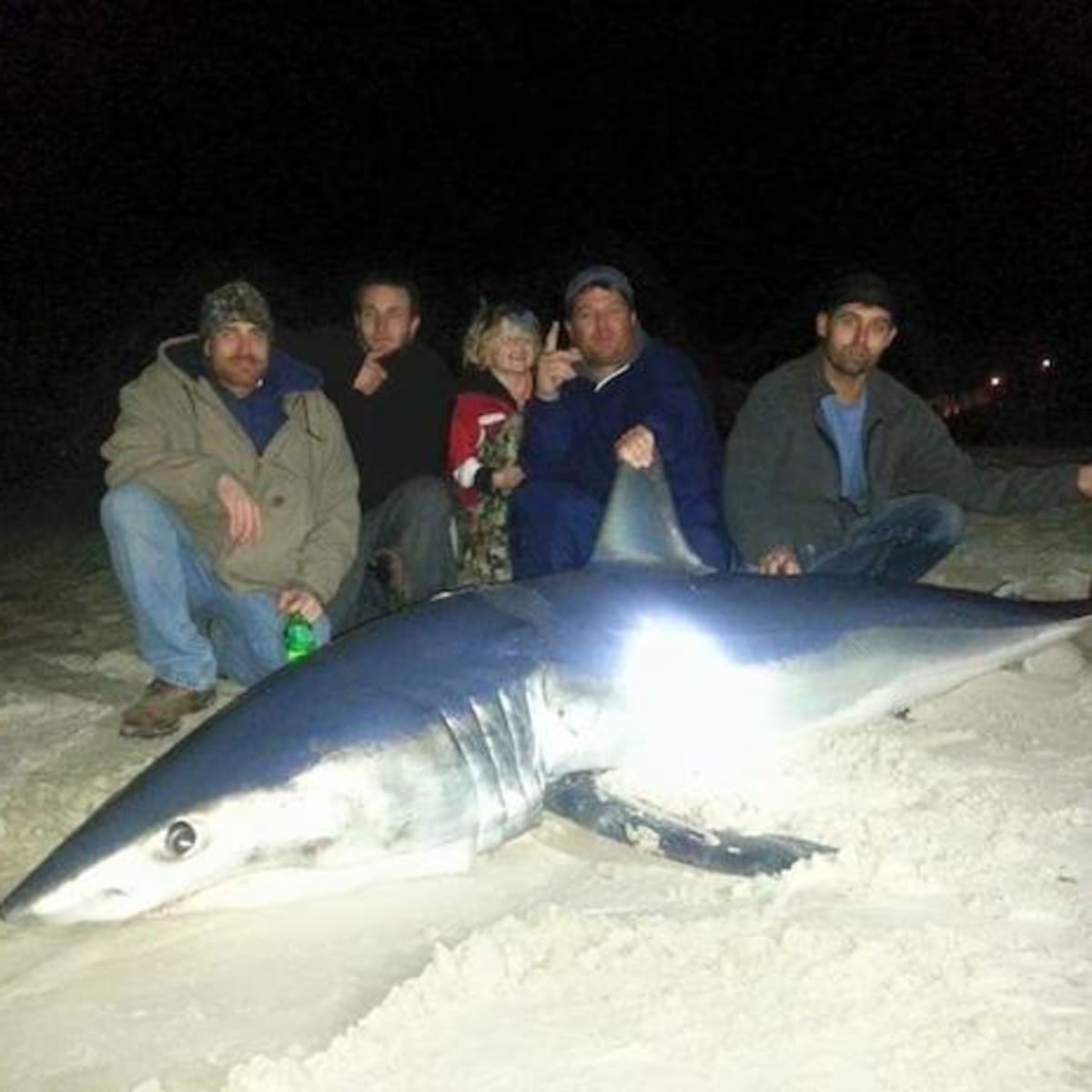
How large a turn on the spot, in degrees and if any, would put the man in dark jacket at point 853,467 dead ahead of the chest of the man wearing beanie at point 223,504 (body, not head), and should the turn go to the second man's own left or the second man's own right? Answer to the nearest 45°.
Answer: approximately 90° to the second man's own left

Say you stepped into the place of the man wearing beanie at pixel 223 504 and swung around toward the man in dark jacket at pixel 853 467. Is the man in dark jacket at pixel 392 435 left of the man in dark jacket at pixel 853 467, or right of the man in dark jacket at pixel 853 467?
left

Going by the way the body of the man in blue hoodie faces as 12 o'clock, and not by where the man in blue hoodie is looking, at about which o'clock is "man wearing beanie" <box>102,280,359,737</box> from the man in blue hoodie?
The man wearing beanie is roughly at 2 o'clock from the man in blue hoodie.

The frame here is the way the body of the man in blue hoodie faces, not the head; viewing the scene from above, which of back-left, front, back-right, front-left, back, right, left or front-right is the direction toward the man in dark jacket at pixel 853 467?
left

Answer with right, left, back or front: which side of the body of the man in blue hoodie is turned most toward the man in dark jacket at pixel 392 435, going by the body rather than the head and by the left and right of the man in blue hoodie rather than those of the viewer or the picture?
right

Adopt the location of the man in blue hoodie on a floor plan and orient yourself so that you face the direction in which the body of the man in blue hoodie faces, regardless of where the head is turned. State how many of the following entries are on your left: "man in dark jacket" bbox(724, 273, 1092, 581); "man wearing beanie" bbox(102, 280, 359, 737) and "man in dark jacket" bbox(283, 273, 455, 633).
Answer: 1

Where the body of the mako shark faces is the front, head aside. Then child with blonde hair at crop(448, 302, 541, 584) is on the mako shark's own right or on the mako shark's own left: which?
on the mako shark's own right

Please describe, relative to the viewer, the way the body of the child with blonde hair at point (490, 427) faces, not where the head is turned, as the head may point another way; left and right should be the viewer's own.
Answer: facing the viewer and to the right of the viewer

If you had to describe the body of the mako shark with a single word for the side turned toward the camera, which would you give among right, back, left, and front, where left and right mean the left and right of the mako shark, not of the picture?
left

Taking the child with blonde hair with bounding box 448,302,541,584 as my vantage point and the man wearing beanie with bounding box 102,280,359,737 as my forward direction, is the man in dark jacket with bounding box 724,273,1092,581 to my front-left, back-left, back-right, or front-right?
back-left

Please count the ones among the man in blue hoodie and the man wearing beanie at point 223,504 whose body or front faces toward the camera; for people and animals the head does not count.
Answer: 2

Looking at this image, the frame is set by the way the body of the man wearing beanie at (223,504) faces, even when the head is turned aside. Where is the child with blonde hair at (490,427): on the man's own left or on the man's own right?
on the man's own left
